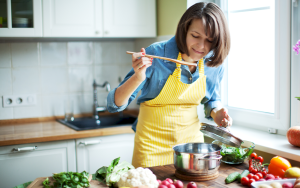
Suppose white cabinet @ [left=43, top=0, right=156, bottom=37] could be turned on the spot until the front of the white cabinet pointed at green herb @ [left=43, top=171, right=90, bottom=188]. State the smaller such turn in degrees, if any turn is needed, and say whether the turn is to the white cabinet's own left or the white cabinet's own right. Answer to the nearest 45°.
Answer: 0° — it already faces it

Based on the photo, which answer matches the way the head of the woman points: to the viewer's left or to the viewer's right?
to the viewer's left

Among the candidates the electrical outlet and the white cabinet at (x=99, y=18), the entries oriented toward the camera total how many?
2

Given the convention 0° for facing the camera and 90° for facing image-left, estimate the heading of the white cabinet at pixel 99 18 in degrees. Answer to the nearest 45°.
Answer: approximately 0°
